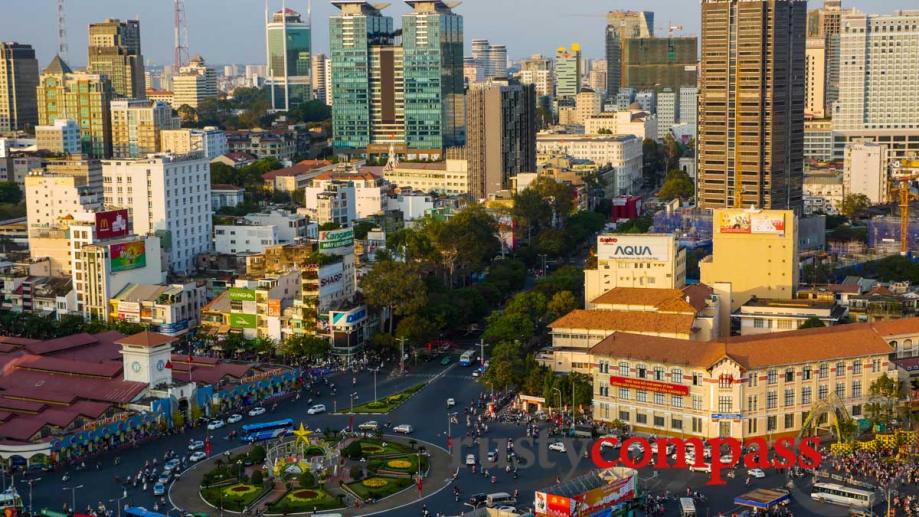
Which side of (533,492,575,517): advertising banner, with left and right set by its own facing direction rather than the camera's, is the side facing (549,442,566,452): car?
back

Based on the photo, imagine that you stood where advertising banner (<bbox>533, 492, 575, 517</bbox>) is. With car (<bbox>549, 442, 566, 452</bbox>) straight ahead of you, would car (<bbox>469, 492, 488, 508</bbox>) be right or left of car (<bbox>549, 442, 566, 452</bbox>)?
left

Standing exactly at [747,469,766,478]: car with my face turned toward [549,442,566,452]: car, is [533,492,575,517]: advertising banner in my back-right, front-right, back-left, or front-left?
front-left

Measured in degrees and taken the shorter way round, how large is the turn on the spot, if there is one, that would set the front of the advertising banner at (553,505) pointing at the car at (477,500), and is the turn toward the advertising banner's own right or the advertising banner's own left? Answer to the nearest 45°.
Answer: approximately 135° to the advertising banner's own right

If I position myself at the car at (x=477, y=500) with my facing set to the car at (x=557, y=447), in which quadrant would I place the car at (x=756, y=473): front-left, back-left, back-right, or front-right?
front-right

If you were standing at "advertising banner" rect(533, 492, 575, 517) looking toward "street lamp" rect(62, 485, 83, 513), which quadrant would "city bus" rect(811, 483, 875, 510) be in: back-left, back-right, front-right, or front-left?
back-right

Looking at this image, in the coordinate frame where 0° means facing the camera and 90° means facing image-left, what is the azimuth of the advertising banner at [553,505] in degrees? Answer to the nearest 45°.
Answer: approximately 0°

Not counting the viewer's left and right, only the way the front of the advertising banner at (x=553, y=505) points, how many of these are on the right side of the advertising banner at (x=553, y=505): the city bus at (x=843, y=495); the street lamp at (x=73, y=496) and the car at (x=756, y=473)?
1

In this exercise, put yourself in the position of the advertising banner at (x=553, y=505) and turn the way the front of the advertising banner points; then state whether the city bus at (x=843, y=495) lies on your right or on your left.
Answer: on your left

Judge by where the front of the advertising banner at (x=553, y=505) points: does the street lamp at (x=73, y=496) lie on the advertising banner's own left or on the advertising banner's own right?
on the advertising banner's own right

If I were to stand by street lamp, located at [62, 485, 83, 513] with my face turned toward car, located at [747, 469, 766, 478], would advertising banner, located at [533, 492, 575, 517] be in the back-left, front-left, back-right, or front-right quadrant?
front-right
